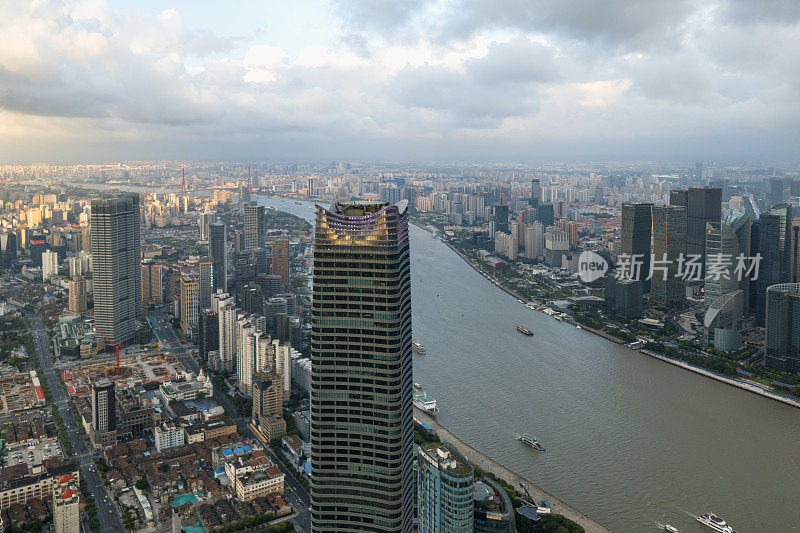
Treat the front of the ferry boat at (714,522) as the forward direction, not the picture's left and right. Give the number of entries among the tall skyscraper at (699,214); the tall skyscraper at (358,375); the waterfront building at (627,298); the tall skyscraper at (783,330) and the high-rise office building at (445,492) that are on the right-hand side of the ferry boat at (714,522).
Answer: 2

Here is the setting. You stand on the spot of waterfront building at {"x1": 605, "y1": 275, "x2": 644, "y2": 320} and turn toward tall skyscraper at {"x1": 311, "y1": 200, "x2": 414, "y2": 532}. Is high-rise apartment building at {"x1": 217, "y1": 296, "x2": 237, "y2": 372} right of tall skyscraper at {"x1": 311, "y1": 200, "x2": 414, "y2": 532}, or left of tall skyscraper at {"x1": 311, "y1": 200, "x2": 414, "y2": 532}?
right
